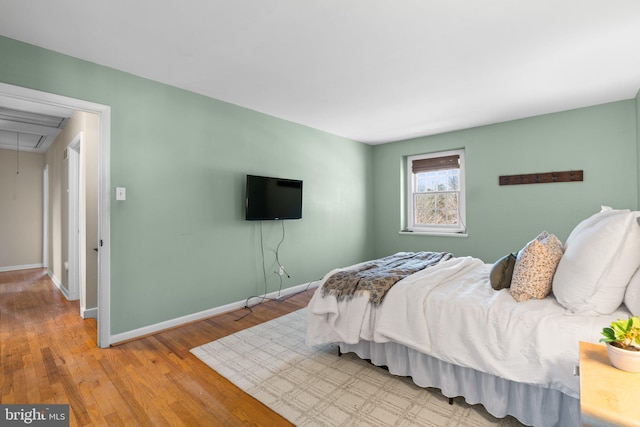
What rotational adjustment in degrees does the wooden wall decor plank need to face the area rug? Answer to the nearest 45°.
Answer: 0° — it already faces it

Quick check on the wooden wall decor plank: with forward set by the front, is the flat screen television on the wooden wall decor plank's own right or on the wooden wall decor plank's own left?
on the wooden wall decor plank's own right

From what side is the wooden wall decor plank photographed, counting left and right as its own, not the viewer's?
front

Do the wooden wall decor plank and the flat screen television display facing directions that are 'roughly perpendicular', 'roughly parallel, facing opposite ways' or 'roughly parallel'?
roughly perpendicular

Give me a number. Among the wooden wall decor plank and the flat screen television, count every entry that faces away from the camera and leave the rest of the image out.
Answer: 0

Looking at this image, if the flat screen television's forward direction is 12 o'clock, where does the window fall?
The window is roughly at 10 o'clock from the flat screen television.

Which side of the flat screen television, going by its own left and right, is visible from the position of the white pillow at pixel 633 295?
front

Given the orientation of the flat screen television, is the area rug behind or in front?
in front

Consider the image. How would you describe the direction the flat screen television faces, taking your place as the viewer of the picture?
facing the viewer and to the right of the viewer

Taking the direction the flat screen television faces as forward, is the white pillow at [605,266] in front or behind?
in front

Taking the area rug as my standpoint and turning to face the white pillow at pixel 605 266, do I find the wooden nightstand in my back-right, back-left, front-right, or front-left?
front-right

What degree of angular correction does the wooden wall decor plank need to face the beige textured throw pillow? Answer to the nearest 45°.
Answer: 0° — it already faces it

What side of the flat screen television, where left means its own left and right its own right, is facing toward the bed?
front

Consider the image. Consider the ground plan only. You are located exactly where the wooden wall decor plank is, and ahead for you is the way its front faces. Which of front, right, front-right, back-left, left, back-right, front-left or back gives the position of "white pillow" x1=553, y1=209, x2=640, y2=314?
front

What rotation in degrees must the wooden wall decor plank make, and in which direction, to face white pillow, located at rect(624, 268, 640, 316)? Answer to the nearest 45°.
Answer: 0° — it already faces it
